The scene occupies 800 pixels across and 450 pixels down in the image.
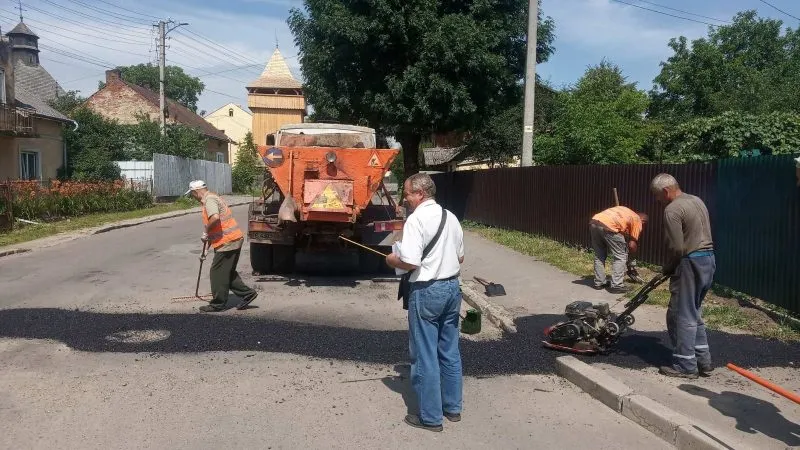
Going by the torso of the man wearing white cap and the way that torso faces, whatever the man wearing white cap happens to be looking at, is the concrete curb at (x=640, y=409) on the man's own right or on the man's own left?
on the man's own left

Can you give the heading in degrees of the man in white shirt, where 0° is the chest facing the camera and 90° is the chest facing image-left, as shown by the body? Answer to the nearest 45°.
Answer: approximately 135°

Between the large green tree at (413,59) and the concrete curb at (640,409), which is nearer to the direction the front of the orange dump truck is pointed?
the large green tree

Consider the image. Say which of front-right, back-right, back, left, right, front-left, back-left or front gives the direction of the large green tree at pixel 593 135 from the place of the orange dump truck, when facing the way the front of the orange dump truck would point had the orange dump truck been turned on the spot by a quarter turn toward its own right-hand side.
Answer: front-left

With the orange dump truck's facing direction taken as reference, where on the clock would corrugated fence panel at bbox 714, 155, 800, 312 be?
The corrugated fence panel is roughly at 4 o'clock from the orange dump truck.

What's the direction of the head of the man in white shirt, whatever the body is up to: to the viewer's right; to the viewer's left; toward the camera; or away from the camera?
to the viewer's left

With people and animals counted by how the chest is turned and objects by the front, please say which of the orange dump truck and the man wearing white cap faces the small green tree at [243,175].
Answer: the orange dump truck

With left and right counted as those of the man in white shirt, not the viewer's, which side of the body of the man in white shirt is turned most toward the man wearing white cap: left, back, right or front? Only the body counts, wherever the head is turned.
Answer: front

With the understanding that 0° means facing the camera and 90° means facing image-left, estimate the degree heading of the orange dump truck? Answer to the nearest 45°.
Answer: approximately 180°

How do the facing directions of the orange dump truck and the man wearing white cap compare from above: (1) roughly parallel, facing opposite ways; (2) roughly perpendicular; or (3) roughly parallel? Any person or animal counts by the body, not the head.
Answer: roughly perpendicular
